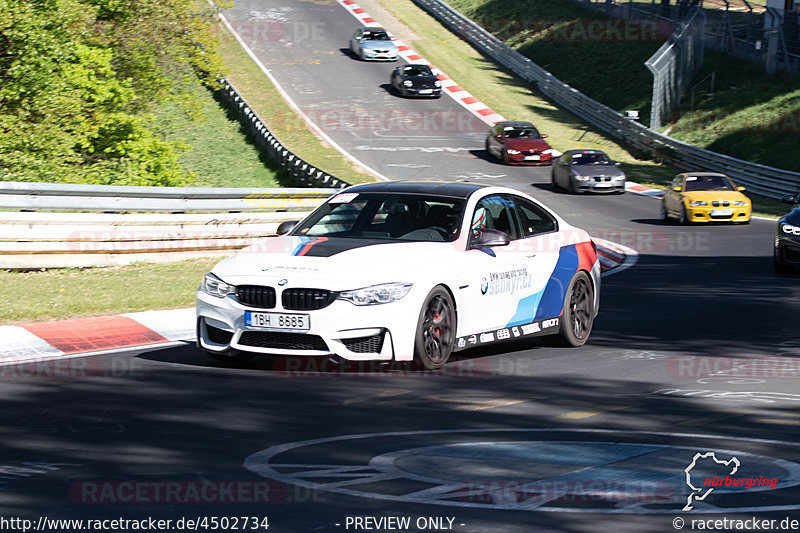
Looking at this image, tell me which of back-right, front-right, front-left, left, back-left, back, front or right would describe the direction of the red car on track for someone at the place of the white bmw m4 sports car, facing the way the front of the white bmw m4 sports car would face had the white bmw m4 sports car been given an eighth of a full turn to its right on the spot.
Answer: right

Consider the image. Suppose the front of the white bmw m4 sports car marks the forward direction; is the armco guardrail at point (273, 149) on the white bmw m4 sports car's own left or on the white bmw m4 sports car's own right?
on the white bmw m4 sports car's own right

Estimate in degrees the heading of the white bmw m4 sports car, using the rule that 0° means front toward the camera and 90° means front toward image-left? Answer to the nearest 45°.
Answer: approximately 45°

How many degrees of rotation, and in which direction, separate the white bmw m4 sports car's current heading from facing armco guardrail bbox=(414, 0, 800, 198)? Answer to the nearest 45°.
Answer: approximately 135° to its right

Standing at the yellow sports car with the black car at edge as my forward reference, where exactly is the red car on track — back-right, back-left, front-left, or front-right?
back-right

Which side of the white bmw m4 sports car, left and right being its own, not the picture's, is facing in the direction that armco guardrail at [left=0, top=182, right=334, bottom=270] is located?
right

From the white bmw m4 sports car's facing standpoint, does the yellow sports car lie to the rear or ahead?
to the rear

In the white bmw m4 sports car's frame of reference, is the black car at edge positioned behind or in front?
behind
